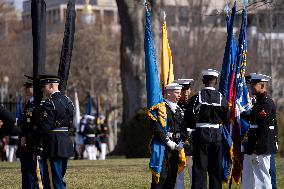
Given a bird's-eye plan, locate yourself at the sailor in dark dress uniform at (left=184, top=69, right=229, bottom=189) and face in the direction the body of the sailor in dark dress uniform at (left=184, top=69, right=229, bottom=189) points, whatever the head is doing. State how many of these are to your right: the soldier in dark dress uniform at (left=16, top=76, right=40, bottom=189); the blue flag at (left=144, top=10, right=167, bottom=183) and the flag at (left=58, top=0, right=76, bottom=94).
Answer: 0

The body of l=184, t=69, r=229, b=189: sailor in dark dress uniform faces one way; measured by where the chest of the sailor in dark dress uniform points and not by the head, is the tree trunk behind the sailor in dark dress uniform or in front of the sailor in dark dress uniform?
in front

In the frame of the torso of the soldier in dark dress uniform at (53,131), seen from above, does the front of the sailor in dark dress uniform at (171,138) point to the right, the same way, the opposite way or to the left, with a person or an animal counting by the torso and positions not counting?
the opposite way

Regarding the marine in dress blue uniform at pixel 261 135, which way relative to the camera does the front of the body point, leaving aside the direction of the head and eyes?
to the viewer's left

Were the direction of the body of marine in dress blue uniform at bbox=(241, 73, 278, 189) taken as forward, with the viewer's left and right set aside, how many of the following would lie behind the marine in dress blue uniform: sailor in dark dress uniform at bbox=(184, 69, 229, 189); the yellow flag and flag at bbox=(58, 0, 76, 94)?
0
